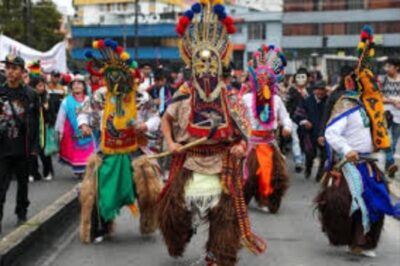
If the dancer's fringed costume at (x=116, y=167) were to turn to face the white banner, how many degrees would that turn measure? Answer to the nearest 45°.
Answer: approximately 180°

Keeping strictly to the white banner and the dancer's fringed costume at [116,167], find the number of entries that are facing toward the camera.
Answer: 2

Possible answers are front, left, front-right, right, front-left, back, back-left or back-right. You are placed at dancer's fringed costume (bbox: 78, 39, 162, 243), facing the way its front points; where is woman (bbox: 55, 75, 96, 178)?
back

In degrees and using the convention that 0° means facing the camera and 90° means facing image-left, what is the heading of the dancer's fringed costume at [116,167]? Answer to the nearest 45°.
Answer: approximately 0°

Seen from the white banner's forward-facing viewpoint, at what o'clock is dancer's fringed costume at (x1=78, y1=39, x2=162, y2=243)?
The dancer's fringed costume is roughly at 12 o'clock from the white banner.

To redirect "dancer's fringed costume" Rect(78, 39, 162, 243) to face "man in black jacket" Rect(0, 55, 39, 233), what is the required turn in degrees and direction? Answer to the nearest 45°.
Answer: approximately 90° to its right

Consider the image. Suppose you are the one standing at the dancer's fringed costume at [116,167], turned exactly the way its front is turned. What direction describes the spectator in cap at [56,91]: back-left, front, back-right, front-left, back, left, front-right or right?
back

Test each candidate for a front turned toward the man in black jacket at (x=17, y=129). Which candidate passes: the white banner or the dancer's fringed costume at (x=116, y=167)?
the white banner
